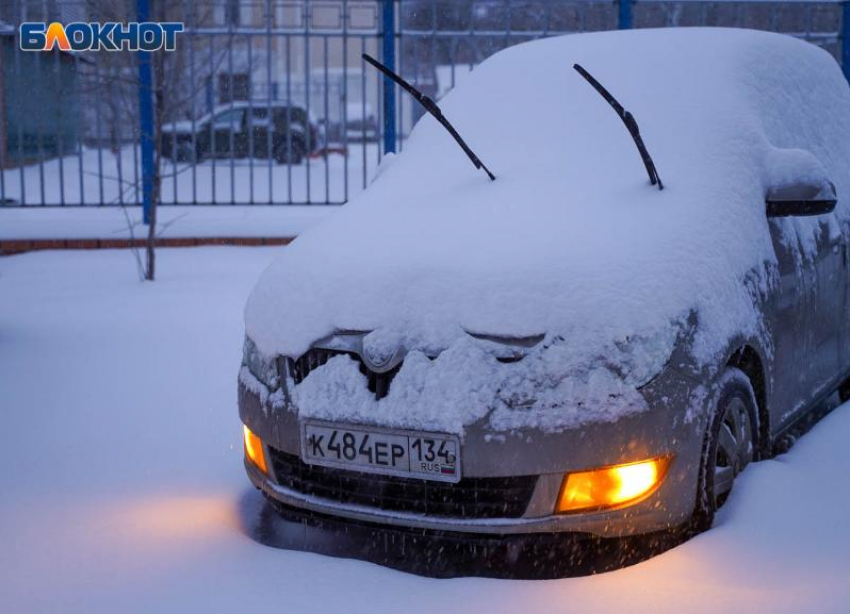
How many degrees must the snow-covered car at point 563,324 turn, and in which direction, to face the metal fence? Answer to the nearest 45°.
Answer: approximately 135° to its right

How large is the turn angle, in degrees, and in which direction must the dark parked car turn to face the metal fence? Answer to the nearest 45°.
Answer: approximately 90° to its left

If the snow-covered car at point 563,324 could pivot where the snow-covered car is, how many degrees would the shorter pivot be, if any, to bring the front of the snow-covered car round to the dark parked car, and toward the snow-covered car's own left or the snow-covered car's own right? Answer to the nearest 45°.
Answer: approximately 135° to the snow-covered car's own right

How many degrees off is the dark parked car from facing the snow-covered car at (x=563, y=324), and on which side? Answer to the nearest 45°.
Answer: approximately 90° to its left

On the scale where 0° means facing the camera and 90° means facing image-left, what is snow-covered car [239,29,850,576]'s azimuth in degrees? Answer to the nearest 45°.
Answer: approximately 45°

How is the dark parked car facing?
to the viewer's left
